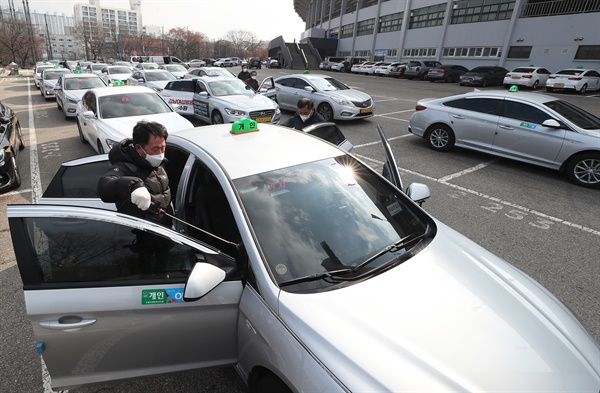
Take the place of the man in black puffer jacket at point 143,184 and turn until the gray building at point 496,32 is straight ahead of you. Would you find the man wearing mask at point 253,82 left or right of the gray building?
left

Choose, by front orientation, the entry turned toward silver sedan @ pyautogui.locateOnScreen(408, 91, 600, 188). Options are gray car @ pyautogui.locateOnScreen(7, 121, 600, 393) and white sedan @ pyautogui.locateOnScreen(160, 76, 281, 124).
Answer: the white sedan

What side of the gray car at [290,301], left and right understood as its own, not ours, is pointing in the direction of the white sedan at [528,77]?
left

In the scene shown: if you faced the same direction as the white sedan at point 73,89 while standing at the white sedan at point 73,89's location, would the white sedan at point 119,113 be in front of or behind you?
in front

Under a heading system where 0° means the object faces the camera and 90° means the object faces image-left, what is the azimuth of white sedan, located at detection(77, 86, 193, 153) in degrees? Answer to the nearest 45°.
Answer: approximately 315°

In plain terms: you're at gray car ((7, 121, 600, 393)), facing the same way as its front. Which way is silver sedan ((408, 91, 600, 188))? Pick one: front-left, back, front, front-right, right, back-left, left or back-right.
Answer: left

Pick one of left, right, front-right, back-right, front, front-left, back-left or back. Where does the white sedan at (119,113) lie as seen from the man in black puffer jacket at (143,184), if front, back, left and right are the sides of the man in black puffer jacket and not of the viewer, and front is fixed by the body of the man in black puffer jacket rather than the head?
back-left

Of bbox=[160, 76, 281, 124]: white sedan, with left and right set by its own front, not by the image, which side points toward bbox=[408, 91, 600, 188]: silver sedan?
front

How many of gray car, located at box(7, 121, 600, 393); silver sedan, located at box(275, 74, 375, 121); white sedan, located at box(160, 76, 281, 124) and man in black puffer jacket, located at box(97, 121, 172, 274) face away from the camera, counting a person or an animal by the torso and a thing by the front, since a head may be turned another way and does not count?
0

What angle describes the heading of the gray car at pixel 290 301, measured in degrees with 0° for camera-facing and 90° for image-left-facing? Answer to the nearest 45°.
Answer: approximately 315°

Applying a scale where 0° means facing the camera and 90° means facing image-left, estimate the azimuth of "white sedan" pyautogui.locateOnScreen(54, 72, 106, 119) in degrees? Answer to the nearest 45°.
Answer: approximately 315°

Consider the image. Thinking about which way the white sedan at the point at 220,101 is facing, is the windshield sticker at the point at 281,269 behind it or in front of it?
in front

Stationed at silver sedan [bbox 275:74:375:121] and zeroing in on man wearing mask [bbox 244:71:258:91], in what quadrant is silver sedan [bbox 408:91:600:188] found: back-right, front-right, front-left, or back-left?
back-left

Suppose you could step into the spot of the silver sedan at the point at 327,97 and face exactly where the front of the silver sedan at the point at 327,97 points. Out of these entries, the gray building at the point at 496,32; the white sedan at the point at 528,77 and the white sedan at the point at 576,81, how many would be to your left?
3

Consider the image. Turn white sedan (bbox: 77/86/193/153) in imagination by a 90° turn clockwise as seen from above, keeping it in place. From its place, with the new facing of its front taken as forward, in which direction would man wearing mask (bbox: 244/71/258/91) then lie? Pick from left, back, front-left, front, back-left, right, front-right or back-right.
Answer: back

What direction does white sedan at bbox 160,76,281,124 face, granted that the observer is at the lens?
facing the viewer and to the right of the viewer

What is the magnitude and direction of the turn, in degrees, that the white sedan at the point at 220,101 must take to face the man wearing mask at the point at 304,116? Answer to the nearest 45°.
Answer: approximately 45° to its right

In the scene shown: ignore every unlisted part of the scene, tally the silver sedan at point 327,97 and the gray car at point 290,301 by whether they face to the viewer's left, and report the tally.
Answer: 0
